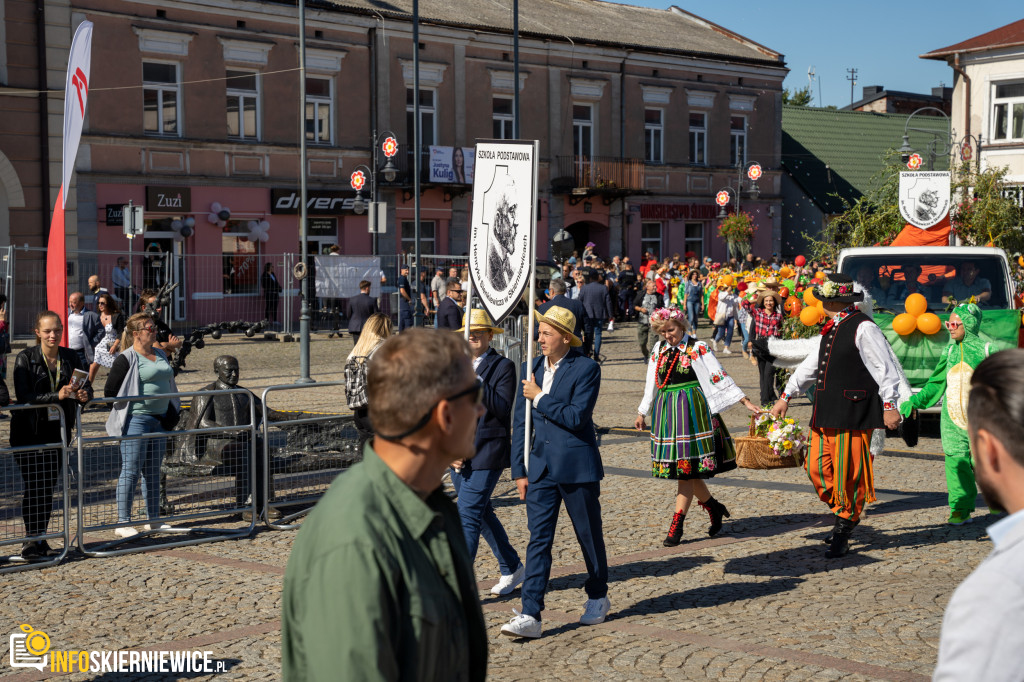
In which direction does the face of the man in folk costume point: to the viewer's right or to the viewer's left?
to the viewer's left

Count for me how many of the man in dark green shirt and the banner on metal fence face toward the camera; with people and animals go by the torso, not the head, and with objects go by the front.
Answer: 1

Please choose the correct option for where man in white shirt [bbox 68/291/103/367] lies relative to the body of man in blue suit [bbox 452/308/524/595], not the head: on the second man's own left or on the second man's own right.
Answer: on the second man's own right

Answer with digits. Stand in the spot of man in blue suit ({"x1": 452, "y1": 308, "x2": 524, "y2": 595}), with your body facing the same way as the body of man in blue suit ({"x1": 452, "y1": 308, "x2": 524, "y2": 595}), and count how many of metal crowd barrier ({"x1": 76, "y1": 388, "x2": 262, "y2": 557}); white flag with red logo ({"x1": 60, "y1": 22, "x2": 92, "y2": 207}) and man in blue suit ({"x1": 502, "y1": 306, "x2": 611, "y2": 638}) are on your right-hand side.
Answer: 2

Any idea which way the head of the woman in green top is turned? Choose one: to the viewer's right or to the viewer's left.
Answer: to the viewer's right

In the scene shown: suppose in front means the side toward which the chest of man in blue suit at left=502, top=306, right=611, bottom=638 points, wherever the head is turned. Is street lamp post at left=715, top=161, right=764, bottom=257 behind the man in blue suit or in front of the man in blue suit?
behind

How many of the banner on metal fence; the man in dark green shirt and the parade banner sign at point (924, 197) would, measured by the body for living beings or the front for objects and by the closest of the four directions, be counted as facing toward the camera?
2

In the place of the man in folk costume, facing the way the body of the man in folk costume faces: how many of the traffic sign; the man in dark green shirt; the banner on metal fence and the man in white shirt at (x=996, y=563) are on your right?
2
